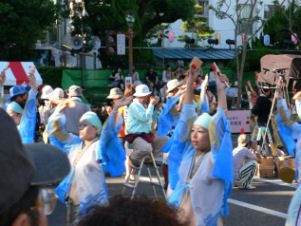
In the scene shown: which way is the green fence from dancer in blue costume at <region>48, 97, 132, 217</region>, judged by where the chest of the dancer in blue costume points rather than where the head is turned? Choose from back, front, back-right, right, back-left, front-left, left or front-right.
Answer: back-right

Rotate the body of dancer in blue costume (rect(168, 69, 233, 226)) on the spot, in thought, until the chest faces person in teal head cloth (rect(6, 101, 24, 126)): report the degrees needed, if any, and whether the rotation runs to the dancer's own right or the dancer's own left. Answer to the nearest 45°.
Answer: approximately 90° to the dancer's own right

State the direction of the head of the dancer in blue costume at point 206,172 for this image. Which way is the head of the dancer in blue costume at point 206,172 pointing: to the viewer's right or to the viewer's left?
to the viewer's left

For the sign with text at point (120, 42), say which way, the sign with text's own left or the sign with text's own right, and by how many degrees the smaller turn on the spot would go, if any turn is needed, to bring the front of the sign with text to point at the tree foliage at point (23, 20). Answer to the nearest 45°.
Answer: approximately 135° to the sign with text's own right

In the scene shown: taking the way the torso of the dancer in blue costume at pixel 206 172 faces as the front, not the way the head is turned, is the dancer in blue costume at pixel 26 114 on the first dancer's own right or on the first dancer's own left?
on the first dancer's own right
